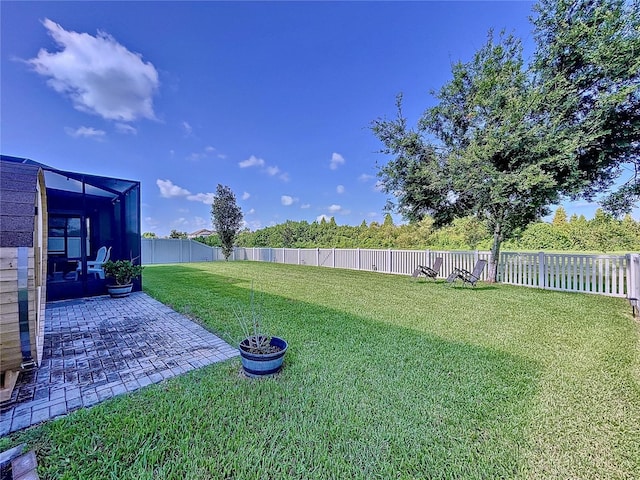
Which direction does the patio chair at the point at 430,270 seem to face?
to the viewer's left

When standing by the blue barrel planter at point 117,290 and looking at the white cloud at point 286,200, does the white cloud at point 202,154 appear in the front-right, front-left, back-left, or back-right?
front-left

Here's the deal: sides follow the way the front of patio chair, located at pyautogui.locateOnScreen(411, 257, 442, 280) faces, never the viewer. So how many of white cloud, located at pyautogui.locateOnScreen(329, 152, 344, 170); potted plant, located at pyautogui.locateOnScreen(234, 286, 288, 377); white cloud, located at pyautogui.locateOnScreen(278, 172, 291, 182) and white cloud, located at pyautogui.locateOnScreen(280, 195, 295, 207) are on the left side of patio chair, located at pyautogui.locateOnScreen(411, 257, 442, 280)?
1

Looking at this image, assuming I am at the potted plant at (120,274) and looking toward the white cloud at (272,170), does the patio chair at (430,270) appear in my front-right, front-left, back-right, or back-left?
front-right

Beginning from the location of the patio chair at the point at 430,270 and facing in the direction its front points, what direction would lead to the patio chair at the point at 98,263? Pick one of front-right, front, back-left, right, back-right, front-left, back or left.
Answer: front-left

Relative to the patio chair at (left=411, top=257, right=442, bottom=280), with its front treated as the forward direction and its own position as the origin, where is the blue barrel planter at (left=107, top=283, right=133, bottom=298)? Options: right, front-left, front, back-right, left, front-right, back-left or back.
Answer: front-left
